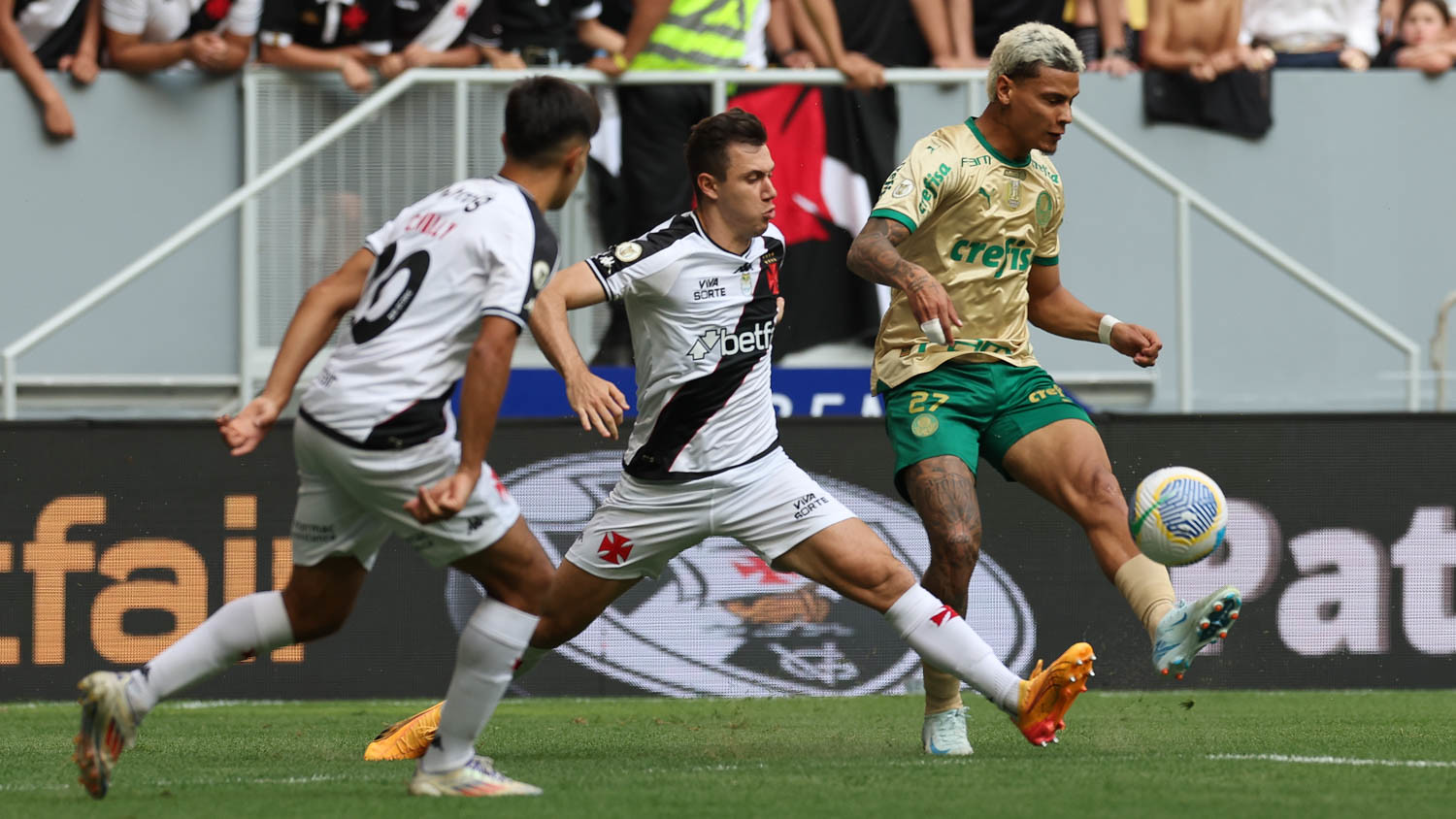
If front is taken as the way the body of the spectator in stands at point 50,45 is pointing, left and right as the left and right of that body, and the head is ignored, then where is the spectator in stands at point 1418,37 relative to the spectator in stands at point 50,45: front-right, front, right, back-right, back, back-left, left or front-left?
left

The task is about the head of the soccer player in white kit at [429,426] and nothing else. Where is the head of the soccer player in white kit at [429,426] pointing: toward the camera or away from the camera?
away from the camera

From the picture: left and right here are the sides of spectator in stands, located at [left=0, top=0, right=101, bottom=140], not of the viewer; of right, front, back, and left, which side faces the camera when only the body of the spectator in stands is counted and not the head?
front

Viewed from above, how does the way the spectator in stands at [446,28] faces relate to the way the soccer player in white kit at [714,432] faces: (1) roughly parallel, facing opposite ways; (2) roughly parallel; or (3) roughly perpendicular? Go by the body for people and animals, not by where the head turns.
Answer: roughly perpendicular

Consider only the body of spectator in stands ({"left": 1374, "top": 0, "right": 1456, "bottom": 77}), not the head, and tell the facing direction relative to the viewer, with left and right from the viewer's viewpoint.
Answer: facing the viewer

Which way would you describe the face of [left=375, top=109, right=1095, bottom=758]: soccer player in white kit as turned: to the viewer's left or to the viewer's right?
to the viewer's right

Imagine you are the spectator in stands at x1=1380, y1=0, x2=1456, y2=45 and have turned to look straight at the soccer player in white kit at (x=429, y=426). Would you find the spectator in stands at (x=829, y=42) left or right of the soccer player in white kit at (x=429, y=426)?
right

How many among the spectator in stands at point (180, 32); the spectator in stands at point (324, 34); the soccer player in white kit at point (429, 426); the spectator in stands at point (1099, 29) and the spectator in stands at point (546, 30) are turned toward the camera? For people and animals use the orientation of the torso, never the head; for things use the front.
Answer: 4

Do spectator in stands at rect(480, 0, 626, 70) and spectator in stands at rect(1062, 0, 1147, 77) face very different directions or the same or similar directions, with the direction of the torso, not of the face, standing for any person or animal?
same or similar directions

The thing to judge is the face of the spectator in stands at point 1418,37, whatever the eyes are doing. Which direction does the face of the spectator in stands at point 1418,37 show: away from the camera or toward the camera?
toward the camera

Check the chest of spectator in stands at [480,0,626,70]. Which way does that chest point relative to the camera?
toward the camera

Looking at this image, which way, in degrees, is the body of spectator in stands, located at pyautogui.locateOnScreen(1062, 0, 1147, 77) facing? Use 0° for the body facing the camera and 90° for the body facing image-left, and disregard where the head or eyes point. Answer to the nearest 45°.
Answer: approximately 0°

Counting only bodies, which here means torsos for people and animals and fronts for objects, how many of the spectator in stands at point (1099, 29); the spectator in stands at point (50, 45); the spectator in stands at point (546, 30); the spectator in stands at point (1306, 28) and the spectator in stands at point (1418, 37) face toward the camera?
5
